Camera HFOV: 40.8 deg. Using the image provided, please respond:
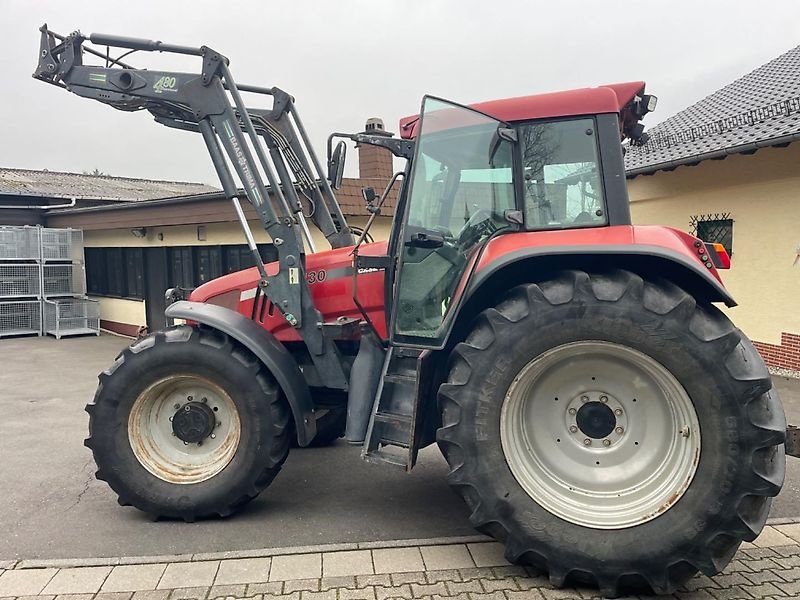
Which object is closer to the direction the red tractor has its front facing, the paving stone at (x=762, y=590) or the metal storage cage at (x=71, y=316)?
the metal storage cage

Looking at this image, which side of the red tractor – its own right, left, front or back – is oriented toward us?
left

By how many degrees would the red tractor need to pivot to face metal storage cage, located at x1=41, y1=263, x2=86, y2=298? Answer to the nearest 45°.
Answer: approximately 45° to its right

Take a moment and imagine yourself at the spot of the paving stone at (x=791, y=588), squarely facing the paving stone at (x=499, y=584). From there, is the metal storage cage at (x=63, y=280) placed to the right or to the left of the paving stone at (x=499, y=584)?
right

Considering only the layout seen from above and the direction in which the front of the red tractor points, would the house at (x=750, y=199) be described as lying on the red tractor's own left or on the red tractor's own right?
on the red tractor's own right

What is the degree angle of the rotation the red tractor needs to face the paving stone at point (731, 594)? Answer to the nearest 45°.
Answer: approximately 135° to its left

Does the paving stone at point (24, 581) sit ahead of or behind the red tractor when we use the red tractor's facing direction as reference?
ahead
